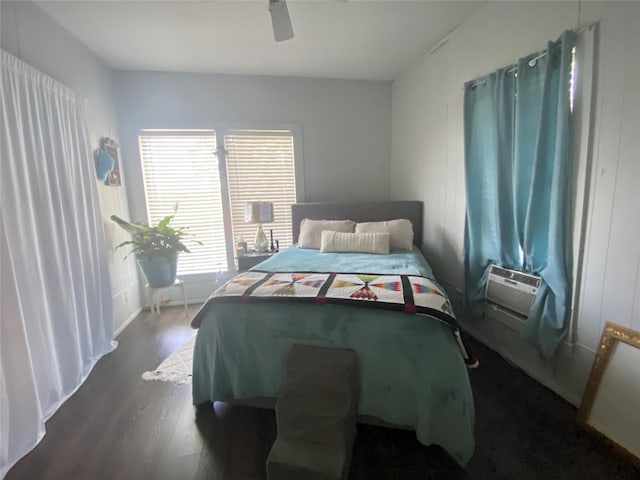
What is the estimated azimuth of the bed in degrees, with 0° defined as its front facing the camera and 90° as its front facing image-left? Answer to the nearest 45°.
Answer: approximately 0°

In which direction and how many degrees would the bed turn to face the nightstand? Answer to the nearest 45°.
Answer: approximately 135° to its right

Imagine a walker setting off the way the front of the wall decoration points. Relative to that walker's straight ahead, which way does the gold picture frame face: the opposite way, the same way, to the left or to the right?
the opposite way

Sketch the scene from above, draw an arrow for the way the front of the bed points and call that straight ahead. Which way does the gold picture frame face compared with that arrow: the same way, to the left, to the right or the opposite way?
to the right

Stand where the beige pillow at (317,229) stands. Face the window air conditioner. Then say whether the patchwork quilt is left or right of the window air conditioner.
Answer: right

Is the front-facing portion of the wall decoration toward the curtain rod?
yes

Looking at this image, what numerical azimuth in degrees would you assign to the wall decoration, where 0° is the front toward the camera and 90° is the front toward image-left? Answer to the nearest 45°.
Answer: approximately 315°

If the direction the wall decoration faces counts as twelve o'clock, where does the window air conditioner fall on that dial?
The window air conditioner is roughly at 12 o'clock from the wall decoration.

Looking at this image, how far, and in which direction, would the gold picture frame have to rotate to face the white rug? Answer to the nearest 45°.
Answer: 0° — it already faces it

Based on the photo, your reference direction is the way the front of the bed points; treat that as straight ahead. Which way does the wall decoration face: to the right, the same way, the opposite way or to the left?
to the left

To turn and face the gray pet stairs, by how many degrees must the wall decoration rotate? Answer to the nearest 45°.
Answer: approximately 45° to its right

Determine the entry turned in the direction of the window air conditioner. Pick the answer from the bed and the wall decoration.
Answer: the wall decoration
